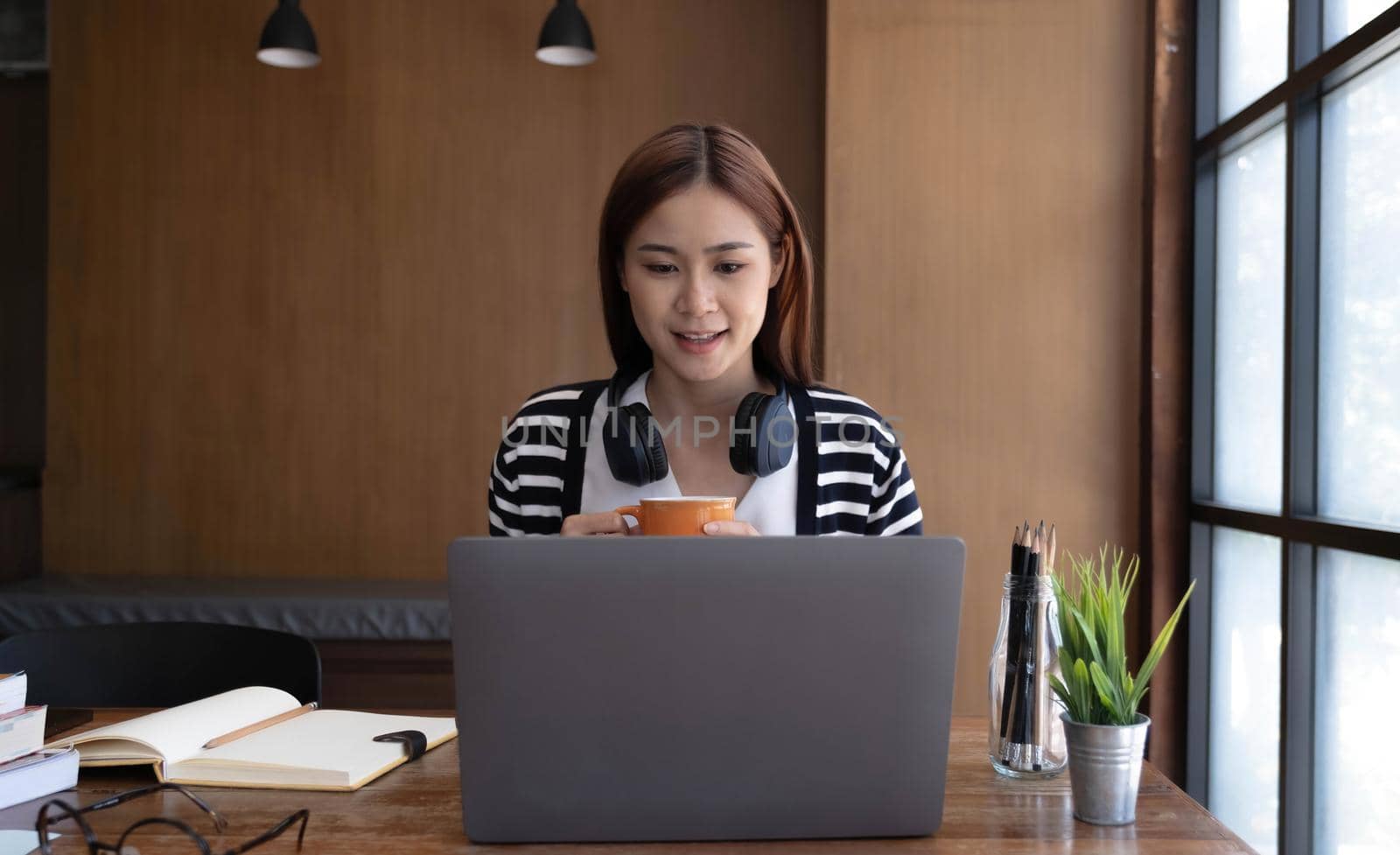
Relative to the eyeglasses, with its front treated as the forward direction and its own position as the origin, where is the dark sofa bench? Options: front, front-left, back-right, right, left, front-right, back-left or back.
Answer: back-right

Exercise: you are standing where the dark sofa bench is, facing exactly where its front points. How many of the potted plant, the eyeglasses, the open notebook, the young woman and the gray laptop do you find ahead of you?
5

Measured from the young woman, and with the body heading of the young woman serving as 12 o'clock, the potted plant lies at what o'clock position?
The potted plant is roughly at 11 o'clock from the young woman.

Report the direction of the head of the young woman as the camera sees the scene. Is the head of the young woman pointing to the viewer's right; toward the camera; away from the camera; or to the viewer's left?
toward the camera

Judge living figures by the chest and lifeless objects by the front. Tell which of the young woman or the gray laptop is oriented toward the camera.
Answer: the young woman

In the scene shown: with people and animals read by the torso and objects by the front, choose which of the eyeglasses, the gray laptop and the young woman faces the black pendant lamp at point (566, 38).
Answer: the gray laptop

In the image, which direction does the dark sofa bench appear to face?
toward the camera

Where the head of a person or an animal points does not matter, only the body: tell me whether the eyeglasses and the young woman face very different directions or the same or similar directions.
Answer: same or similar directions

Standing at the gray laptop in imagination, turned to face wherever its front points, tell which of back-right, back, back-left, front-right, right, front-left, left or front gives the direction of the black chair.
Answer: front-left

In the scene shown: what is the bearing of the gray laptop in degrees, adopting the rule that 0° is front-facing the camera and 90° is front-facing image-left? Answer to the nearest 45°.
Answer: approximately 180°

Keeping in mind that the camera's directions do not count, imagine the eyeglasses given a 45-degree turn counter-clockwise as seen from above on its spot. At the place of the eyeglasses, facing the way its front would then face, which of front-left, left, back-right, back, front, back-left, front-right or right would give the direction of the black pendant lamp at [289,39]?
back

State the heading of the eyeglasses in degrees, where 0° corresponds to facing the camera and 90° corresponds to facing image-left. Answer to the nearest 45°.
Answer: approximately 45°

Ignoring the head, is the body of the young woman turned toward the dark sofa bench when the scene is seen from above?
no

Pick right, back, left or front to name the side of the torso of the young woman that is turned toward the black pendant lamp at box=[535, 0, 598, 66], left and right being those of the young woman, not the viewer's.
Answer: back

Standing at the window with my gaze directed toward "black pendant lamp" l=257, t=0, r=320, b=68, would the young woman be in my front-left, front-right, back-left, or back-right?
front-left
